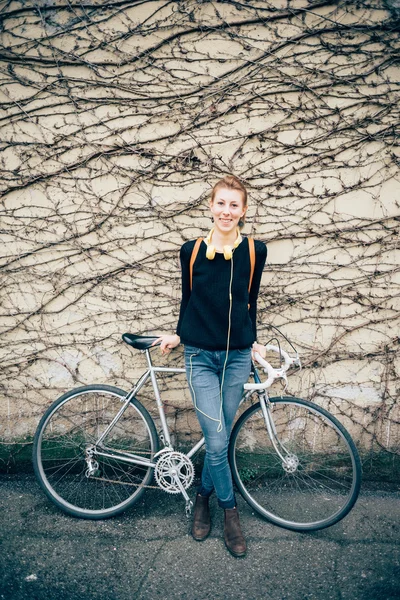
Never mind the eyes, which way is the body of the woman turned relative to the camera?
toward the camera

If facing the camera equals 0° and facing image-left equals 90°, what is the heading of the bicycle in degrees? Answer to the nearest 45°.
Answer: approximately 270°

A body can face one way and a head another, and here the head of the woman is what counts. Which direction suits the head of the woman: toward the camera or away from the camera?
toward the camera
